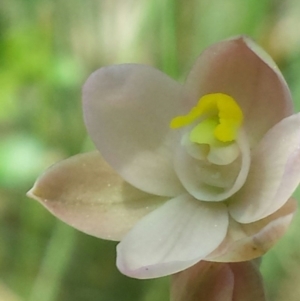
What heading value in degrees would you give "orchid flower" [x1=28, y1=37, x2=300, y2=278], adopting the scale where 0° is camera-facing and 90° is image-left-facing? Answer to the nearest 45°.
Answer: approximately 0°
